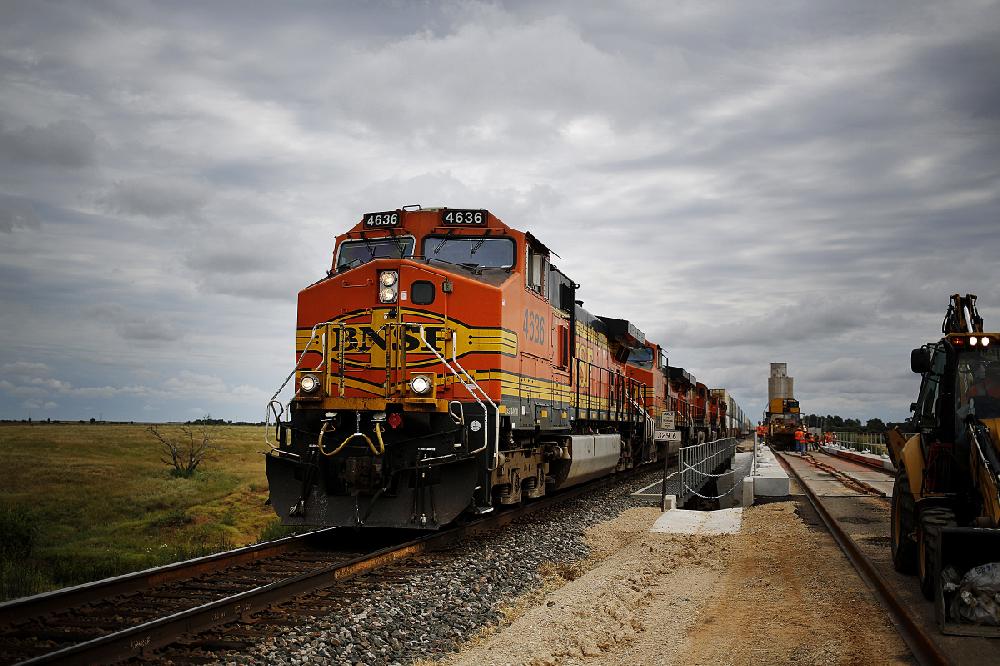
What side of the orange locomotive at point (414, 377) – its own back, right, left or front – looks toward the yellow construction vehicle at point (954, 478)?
left

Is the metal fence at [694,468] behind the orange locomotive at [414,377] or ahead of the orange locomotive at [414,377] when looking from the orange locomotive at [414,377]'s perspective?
behind

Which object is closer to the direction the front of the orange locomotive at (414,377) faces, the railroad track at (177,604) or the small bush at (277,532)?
the railroad track

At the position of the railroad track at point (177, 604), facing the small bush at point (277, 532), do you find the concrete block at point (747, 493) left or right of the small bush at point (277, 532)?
right

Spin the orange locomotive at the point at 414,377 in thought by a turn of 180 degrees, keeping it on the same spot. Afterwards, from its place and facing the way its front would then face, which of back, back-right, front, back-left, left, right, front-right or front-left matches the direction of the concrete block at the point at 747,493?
front

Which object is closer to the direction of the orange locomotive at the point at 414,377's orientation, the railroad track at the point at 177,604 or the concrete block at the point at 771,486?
the railroad track

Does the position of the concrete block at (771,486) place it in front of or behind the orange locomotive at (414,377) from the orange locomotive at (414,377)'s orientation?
behind
